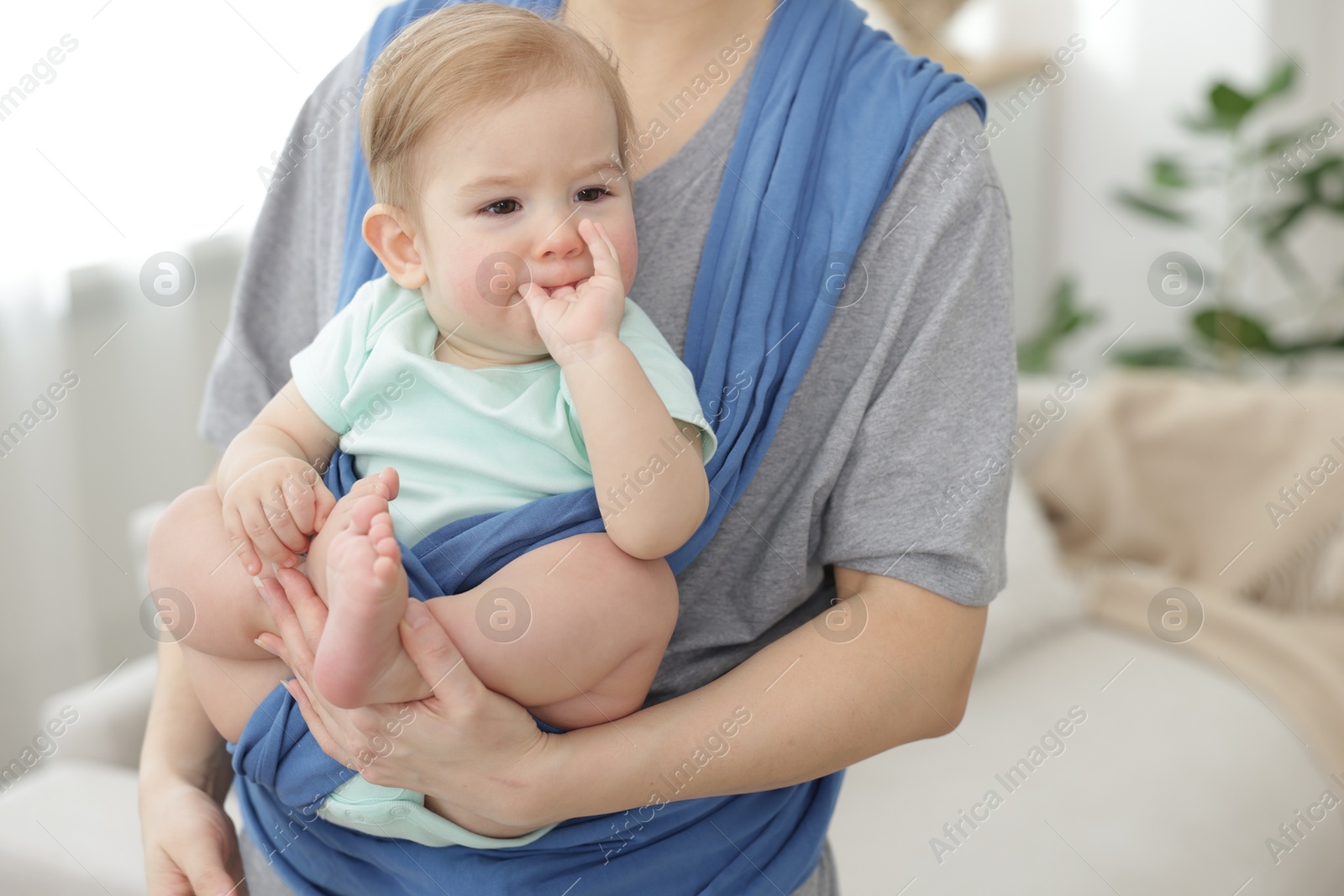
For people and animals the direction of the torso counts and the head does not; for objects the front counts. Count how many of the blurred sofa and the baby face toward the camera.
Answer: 2

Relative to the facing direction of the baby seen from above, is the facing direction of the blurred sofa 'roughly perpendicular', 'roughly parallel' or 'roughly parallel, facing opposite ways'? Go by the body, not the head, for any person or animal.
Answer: roughly parallel

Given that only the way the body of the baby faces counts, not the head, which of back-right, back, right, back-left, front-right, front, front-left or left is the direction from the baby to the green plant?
back-left

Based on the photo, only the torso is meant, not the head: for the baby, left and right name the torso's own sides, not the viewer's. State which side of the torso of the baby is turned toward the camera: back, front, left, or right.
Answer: front

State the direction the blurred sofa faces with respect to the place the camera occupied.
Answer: facing the viewer
